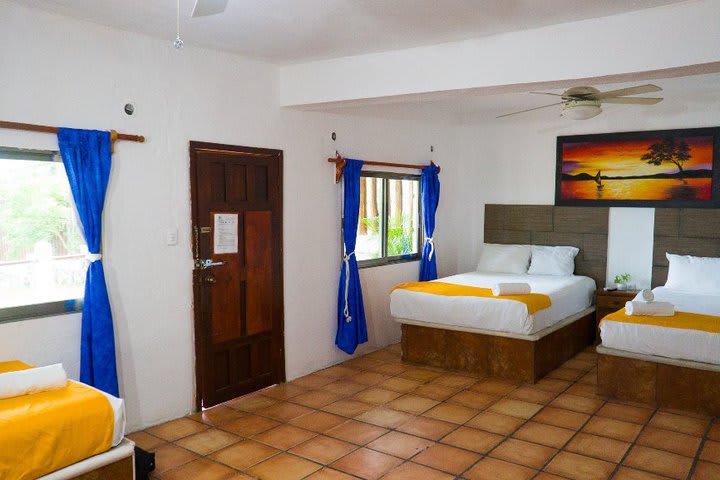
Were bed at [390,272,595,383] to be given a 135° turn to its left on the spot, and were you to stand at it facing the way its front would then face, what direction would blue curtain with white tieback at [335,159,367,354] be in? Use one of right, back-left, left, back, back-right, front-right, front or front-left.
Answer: back

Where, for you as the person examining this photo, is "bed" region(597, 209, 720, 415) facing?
facing the viewer and to the left of the viewer

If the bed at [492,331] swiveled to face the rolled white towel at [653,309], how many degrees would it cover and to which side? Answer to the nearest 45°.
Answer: approximately 135° to its left

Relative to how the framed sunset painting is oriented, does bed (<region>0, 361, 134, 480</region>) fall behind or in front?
in front

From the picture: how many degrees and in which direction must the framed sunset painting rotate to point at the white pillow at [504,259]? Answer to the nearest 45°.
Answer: approximately 45° to its right

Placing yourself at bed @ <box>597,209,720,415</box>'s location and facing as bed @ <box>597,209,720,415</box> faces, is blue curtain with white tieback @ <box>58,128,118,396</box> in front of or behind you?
in front

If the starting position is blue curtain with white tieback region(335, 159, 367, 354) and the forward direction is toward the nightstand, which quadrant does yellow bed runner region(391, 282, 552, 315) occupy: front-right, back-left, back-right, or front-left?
front-right

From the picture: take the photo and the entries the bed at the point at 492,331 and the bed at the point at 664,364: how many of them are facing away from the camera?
0

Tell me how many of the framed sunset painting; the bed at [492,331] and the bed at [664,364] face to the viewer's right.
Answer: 0

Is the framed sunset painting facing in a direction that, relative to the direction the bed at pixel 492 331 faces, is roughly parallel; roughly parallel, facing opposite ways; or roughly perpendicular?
roughly parallel

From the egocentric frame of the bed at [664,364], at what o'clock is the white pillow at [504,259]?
The white pillow is roughly at 3 o'clock from the bed.

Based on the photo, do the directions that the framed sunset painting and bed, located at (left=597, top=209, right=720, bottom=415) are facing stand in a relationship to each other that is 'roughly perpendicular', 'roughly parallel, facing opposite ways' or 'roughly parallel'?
roughly parallel

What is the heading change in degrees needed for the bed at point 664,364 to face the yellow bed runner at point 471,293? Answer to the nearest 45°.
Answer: approximately 45° to its right

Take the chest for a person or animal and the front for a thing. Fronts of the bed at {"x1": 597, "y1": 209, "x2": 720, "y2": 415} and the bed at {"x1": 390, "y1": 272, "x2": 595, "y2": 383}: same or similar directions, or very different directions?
same or similar directions
